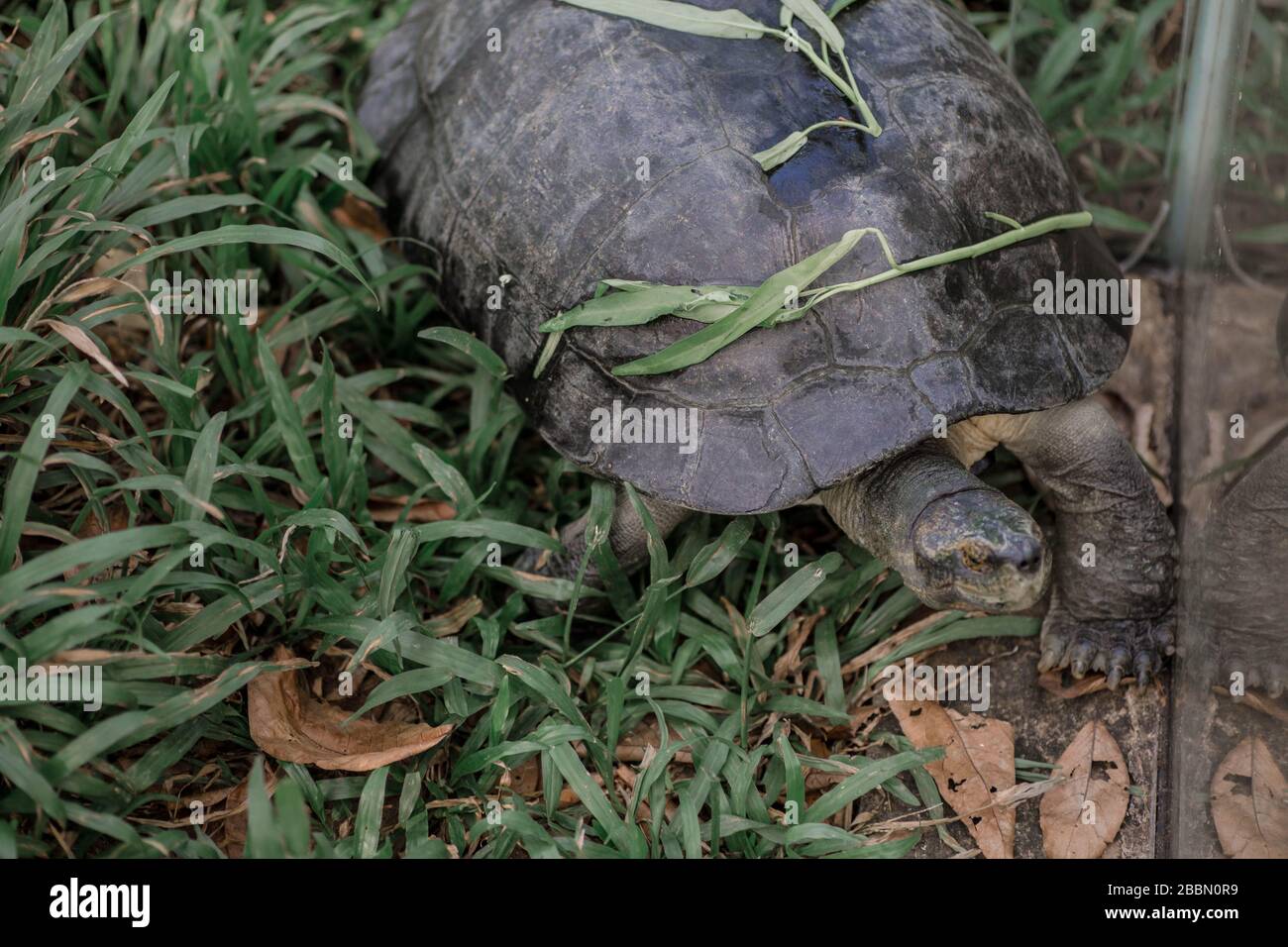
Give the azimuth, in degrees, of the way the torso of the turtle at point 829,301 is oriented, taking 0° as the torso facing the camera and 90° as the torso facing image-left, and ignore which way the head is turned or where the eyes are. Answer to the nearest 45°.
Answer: approximately 315°

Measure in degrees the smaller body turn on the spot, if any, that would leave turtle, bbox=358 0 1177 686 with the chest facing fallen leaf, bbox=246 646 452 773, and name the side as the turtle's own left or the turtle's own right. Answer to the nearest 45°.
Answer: approximately 135° to the turtle's own right

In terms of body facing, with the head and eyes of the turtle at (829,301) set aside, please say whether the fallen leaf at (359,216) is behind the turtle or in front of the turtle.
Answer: behind

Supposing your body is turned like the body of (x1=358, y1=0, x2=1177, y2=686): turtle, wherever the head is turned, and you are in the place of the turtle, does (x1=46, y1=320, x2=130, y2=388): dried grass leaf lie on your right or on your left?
on your right
